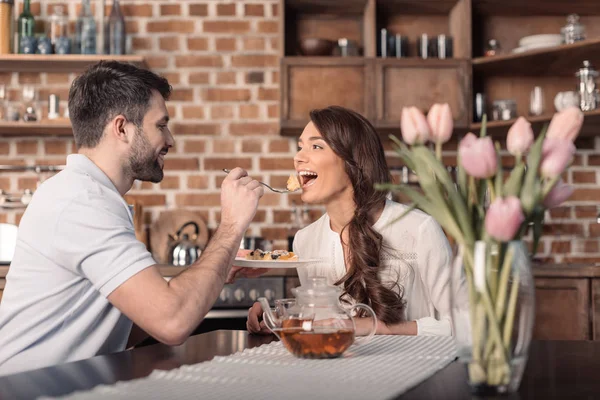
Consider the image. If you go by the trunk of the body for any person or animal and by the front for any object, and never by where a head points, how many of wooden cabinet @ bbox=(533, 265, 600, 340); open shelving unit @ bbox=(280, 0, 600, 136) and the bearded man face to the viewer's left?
0

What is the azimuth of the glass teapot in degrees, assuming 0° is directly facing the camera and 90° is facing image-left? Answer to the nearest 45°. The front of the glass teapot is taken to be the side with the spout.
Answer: approximately 90°

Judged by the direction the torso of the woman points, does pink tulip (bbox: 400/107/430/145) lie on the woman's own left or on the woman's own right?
on the woman's own left

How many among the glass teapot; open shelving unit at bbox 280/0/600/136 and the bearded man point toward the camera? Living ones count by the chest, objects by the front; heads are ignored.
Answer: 1

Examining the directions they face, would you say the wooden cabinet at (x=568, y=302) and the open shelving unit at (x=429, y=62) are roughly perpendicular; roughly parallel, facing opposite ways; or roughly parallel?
roughly parallel

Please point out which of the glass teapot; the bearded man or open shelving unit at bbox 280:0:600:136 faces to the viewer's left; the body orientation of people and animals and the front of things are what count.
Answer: the glass teapot

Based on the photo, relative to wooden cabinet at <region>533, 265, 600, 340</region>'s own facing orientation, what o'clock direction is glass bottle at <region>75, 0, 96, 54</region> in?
The glass bottle is roughly at 3 o'clock from the wooden cabinet.

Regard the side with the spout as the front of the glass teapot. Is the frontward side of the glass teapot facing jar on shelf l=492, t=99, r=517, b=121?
no

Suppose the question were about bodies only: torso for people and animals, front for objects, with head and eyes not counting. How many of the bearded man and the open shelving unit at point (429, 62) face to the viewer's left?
0

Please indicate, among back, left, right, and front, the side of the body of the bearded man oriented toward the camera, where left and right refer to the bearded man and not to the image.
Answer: right

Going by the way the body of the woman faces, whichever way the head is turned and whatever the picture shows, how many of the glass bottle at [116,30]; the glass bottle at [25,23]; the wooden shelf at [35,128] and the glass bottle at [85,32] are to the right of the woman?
4

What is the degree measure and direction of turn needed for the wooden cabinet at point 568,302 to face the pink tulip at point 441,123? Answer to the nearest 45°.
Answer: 0° — it already faces it

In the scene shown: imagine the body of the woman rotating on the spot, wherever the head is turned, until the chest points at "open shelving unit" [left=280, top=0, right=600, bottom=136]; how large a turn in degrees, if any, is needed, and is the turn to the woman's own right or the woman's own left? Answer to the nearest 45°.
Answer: approximately 135° to the woman's own right

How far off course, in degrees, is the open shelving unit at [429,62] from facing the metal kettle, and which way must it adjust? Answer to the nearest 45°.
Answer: approximately 90° to its right

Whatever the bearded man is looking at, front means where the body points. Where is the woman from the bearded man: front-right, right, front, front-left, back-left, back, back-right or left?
front-left

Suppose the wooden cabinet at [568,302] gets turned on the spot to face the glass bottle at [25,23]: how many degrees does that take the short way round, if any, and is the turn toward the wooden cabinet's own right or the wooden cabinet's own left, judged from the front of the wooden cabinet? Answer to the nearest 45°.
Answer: approximately 90° to the wooden cabinet's own right

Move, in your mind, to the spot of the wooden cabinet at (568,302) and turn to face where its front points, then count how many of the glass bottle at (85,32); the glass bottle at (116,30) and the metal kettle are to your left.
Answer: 0

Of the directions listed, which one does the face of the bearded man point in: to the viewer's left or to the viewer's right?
to the viewer's right

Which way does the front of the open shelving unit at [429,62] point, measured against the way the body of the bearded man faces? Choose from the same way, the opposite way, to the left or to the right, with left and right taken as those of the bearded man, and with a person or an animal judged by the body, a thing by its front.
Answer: to the right

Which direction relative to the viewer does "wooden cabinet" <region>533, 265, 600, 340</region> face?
toward the camera

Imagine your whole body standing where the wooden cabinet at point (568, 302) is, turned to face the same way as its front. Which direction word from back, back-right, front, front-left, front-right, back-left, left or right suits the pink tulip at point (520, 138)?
front
